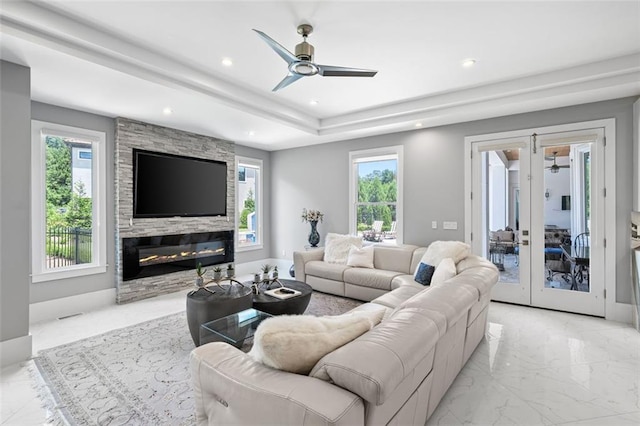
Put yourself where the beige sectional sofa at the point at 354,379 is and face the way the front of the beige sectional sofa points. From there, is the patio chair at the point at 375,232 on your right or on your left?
on your right

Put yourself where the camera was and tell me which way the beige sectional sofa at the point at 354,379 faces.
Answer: facing away from the viewer and to the left of the viewer

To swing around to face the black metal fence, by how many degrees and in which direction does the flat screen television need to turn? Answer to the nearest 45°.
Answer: approximately 135° to its right

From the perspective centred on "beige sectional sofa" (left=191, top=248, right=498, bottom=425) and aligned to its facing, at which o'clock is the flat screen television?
The flat screen television is roughly at 12 o'clock from the beige sectional sofa.

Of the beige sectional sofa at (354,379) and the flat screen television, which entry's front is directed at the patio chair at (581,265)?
the flat screen television

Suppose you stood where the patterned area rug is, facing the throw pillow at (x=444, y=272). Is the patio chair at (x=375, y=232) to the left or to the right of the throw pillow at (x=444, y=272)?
left

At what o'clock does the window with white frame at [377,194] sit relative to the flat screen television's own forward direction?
The window with white frame is roughly at 11 o'clock from the flat screen television.
